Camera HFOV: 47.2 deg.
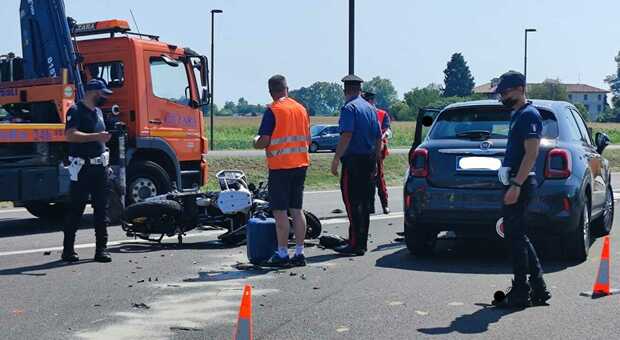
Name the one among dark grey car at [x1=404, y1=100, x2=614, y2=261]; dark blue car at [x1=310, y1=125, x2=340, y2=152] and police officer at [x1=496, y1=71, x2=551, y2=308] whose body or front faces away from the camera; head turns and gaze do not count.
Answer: dark grey car at [x1=404, y1=100, x2=614, y2=261]

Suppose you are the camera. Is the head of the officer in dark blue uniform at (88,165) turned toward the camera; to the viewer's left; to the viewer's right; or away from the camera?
to the viewer's right

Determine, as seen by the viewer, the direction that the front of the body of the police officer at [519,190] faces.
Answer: to the viewer's left

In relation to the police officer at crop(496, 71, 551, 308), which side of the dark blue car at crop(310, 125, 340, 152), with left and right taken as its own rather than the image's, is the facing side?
left

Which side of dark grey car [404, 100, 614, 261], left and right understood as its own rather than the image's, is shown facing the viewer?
back

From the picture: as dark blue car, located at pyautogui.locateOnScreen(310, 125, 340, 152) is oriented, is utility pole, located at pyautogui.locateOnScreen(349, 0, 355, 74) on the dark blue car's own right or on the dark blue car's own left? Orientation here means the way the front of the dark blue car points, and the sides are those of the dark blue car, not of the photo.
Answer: on the dark blue car's own left

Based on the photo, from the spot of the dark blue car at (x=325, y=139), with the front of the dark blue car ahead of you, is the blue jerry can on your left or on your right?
on your left

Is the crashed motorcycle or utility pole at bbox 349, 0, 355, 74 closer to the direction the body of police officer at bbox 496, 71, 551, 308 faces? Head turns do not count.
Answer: the crashed motorcycle

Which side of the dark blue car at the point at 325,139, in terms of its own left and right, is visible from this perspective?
left

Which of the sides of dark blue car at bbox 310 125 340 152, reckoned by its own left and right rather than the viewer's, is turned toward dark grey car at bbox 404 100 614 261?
left

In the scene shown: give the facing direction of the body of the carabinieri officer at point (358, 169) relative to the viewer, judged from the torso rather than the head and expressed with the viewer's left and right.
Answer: facing away from the viewer and to the left of the viewer
